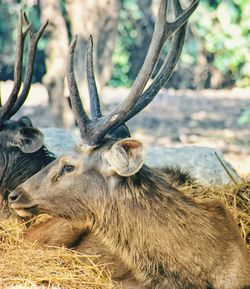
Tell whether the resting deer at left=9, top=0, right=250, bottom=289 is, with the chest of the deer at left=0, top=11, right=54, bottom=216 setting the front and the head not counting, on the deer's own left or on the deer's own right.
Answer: on the deer's own left

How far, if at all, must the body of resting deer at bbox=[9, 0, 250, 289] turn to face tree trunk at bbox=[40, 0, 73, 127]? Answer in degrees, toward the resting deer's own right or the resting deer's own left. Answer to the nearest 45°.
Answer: approximately 90° to the resting deer's own right

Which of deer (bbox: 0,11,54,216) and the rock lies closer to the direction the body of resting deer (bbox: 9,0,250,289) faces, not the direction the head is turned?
the deer

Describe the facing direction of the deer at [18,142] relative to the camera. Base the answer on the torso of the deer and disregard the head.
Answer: to the viewer's left

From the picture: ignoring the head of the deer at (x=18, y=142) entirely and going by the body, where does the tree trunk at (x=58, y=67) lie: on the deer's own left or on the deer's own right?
on the deer's own right

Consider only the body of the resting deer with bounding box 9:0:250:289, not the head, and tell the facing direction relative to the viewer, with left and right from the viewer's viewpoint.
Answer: facing to the left of the viewer

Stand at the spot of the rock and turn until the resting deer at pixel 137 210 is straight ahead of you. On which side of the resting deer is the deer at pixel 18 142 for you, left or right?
right
